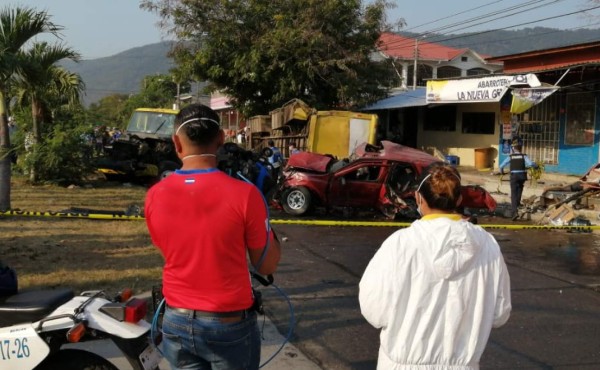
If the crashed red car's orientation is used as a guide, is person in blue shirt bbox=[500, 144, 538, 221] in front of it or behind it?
behind

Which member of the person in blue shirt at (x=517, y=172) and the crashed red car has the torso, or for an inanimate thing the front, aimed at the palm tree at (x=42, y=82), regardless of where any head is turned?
the crashed red car

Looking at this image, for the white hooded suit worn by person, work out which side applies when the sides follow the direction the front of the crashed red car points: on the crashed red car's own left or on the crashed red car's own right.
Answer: on the crashed red car's own left

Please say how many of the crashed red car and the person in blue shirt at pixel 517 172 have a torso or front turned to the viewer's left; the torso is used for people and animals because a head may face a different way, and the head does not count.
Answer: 1

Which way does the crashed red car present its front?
to the viewer's left

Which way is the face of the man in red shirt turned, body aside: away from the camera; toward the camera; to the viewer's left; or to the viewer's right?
away from the camera

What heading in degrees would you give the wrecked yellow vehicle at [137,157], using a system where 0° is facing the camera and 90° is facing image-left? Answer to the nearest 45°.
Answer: approximately 45°

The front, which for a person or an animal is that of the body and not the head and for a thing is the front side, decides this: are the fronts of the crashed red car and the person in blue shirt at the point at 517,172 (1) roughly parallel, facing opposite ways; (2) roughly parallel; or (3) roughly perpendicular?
roughly perpendicular

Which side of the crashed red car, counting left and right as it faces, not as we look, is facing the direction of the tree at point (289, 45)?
right

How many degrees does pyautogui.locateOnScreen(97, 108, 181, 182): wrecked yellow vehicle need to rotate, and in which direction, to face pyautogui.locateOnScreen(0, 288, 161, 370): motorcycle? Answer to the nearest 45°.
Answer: approximately 45° to its left

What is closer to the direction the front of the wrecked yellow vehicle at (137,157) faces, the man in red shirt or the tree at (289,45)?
the man in red shirt
